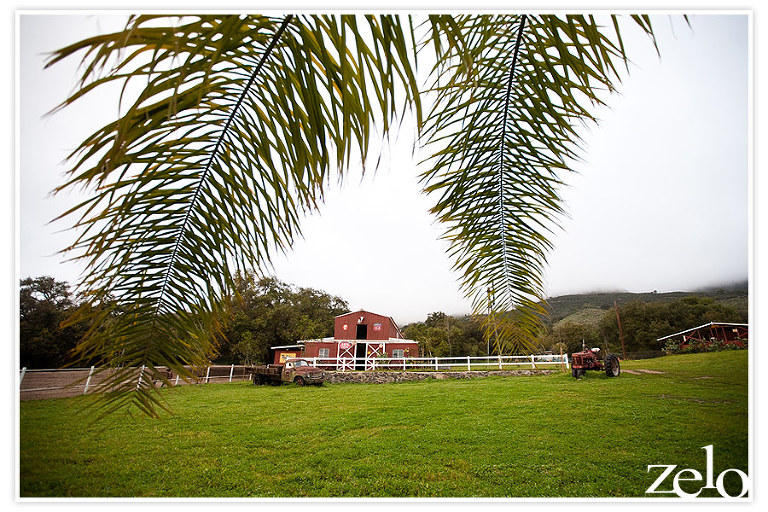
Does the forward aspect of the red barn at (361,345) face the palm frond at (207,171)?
yes

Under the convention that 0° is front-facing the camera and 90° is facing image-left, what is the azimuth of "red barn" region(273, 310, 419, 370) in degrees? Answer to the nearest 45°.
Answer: approximately 0°

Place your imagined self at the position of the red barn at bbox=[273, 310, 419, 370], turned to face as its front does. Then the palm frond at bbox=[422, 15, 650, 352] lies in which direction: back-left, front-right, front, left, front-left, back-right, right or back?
front
